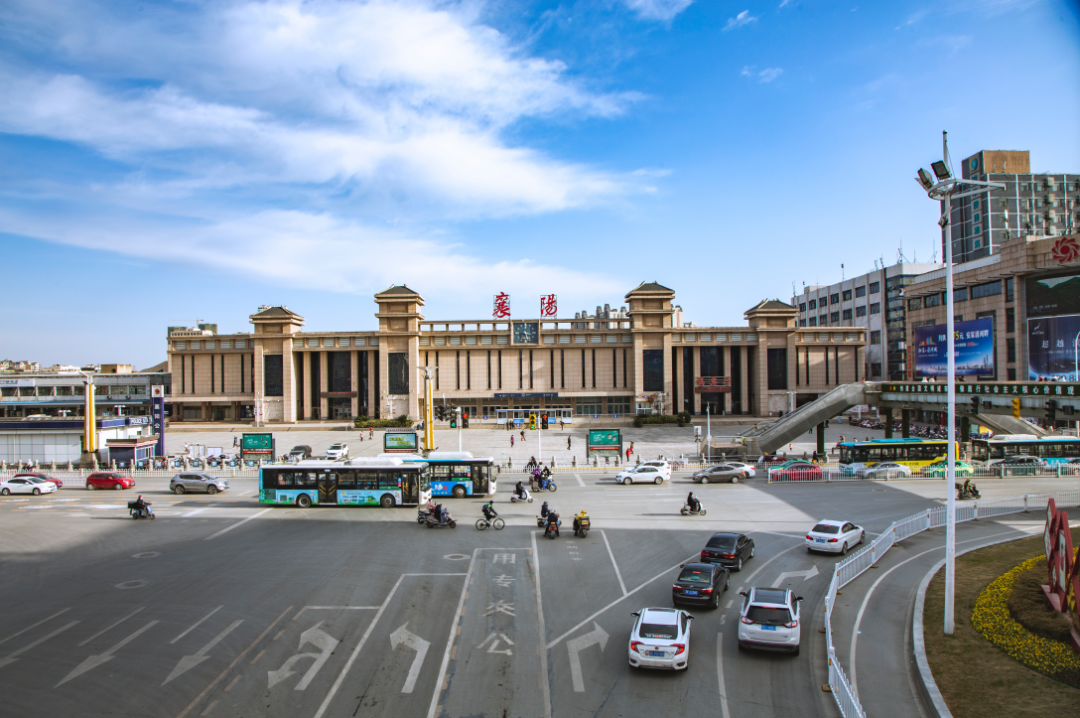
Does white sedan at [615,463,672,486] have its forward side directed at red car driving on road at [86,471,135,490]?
yes

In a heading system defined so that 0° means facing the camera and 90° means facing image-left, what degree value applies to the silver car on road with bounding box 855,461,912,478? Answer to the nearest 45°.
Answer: approximately 90°

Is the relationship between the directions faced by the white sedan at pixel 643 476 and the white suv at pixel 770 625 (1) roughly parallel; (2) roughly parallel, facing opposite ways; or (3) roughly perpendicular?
roughly perpendicular

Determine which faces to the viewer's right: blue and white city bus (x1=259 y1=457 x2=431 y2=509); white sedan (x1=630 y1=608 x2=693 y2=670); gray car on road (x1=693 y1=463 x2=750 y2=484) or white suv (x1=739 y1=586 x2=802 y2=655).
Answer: the blue and white city bus

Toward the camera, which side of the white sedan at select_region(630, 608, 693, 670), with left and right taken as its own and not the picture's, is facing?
back

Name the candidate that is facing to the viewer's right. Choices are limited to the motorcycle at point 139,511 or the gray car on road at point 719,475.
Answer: the motorcycle

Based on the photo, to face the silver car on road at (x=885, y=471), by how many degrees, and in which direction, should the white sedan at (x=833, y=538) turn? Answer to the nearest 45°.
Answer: approximately 45° to its left

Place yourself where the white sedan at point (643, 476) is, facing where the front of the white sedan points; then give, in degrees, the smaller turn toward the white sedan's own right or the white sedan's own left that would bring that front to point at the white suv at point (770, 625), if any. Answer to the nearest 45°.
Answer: approximately 90° to the white sedan's own left

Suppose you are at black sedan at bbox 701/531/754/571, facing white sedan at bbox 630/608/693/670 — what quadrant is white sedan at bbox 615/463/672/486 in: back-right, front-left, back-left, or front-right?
back-right

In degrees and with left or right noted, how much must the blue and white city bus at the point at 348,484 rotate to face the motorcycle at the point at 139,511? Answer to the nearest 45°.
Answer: approximately 180°

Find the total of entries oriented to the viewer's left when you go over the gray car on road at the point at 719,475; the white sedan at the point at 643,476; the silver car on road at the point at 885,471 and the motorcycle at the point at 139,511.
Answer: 3

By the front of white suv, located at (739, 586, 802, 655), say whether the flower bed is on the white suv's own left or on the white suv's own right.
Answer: on the white suv's own right

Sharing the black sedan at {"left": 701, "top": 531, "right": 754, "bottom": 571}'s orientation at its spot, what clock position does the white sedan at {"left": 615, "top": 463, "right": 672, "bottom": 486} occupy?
The white sedan is roughly at 10 o'clock from the black sedan.

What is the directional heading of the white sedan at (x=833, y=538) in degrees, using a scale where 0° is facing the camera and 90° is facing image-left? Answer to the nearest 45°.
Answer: approximately 225°
